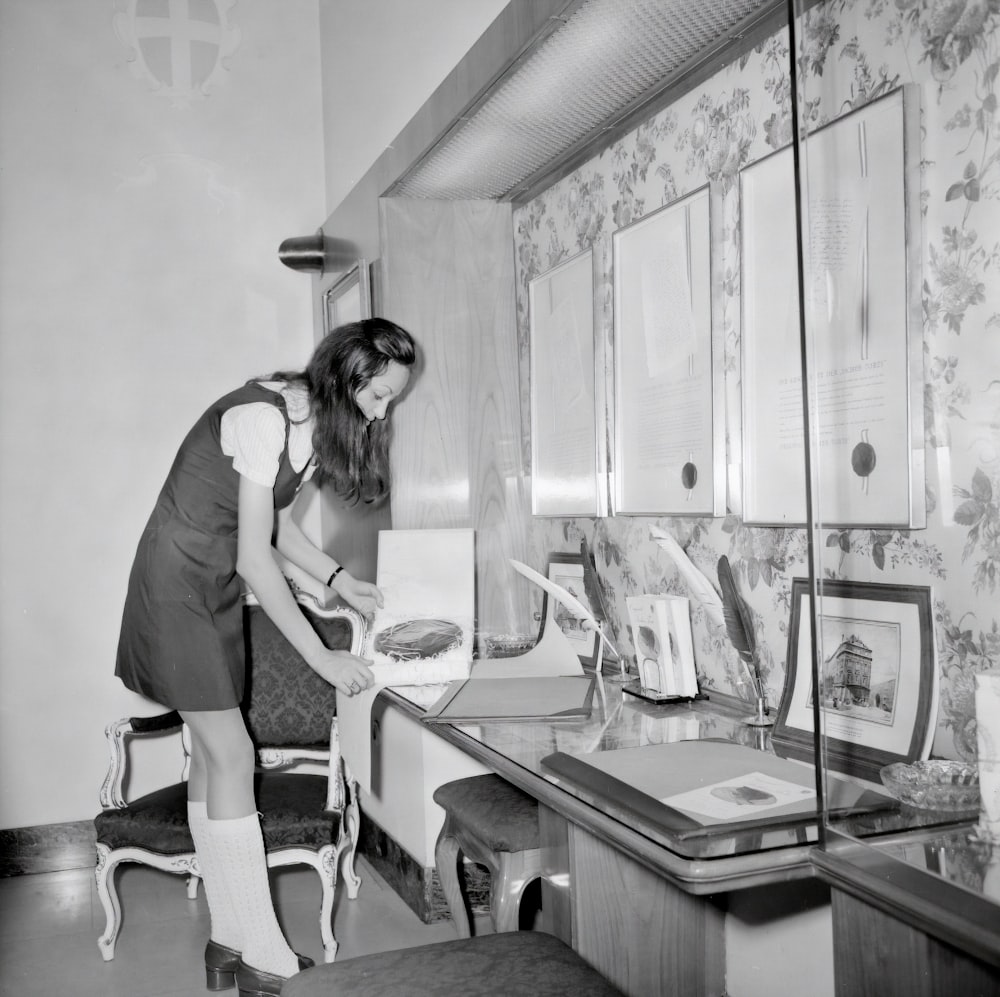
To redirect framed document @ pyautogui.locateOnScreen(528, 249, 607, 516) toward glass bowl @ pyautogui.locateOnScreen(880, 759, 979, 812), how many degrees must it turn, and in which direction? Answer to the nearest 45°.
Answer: approximately 45° to its left

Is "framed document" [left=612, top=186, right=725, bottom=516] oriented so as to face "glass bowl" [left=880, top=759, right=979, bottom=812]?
no

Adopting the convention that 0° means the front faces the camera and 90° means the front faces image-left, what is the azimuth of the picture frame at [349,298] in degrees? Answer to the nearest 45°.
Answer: approximately 45°

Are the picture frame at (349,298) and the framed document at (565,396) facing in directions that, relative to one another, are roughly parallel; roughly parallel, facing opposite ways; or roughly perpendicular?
roughly parallel

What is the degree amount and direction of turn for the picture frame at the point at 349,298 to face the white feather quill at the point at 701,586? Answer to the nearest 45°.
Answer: approximately 90° to its left

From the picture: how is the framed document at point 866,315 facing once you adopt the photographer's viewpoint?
facing the viewer and to the left of the viewer

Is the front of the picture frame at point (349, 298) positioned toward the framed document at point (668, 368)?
no

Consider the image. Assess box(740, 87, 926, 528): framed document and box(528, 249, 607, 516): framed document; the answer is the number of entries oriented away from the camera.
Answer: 0

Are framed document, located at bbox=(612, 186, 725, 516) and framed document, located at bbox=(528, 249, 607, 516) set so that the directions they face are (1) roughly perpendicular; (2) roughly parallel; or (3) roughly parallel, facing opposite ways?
roughly parallel

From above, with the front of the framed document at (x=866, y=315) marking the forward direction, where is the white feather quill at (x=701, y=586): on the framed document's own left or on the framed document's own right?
on the framed document's own right

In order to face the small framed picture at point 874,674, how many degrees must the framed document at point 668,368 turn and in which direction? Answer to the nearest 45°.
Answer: approximately 45° to its left

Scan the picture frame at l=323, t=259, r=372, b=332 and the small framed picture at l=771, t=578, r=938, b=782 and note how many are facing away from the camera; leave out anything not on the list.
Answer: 0
